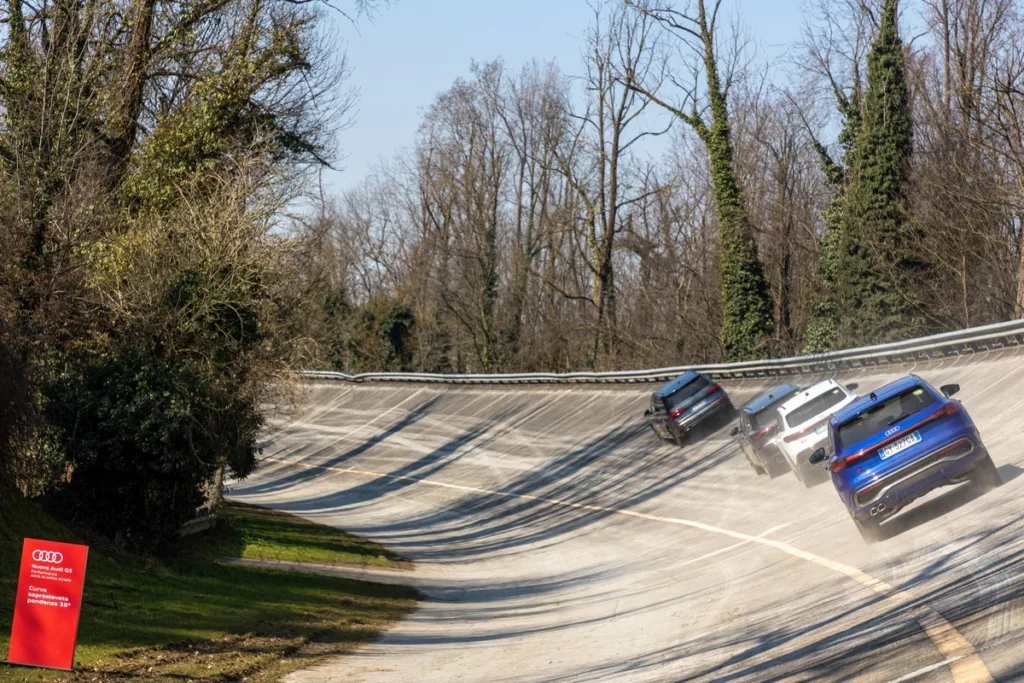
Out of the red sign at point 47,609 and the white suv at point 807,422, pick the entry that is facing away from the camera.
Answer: the white suv

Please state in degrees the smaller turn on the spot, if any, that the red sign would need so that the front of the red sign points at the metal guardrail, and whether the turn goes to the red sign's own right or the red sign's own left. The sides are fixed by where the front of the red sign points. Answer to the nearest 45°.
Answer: approximately 135° to the red sign's own left

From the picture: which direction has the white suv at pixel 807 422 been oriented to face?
away from the camera

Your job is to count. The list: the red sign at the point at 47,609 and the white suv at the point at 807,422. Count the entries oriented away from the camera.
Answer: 1

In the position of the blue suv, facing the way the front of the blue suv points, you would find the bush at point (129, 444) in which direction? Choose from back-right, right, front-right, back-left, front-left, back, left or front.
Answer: left

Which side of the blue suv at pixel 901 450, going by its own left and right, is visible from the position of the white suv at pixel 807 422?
front

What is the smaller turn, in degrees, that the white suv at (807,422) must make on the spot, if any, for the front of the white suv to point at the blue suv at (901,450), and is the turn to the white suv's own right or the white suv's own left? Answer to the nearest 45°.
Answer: approximately 180°

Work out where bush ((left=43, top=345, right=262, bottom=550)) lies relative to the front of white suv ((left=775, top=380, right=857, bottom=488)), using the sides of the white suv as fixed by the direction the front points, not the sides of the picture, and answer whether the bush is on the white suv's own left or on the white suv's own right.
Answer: on the white suv's own left

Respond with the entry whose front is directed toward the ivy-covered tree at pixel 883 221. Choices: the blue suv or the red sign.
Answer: the blue suv

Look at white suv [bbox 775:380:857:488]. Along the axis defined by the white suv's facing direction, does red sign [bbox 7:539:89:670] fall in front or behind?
behind

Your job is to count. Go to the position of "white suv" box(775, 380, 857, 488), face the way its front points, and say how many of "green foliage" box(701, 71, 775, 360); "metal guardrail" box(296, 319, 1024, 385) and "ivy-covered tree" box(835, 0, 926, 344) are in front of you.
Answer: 3

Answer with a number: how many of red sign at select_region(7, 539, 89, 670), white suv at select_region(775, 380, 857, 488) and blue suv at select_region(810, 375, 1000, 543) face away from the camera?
2

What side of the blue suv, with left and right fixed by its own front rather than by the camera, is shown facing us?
back

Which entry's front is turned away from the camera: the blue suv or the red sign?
the blue suv

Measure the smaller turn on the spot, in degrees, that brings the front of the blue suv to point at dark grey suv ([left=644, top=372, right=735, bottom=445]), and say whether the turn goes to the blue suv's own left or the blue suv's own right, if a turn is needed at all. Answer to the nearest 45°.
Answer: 0° — it already faces it

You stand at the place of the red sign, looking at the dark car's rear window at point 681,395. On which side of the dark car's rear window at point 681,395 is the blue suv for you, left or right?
right

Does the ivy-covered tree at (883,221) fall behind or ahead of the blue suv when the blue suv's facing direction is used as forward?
ahead
